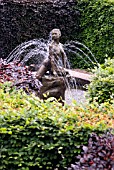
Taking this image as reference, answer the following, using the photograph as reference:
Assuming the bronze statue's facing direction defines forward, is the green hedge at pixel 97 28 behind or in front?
behind

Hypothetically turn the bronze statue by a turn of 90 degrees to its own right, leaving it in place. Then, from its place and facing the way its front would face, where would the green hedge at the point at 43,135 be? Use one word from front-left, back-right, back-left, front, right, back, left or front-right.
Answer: back-left

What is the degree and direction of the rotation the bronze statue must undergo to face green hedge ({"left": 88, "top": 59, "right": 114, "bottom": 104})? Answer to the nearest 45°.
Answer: approximately 90° to its left
